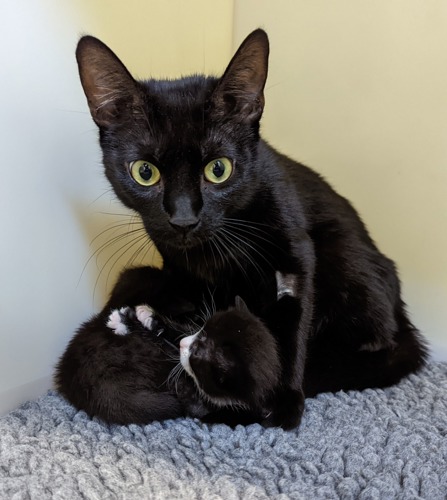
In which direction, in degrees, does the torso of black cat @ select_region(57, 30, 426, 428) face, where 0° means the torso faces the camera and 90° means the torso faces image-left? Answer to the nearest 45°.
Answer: approximately 45°
